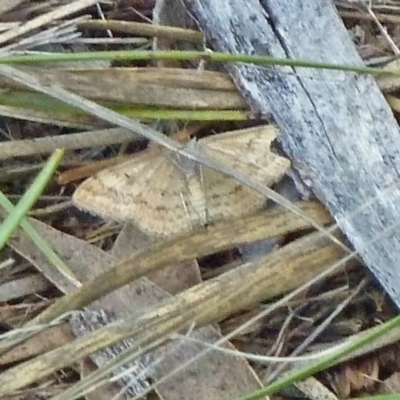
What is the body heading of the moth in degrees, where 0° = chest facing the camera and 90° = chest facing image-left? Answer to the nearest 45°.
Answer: approximately 180°
